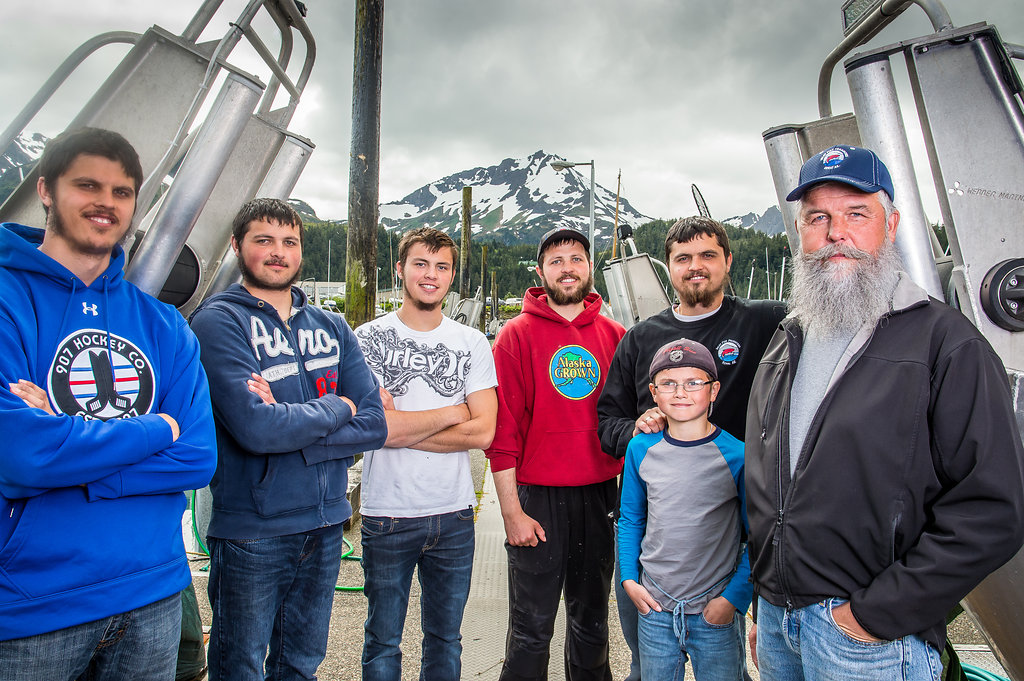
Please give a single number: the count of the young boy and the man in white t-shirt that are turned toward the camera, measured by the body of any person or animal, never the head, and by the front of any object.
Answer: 2

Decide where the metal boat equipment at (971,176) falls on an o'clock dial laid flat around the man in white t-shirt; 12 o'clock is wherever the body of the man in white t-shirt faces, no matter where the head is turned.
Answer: The metal boat equipment is roughly at 10 o'clock from the man in white t-shirt.

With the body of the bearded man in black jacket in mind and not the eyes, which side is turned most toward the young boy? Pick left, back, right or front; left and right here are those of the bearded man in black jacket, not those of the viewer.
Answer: right

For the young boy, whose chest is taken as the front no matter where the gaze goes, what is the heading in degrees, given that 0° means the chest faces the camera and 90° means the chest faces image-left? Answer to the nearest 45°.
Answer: approximately 0°

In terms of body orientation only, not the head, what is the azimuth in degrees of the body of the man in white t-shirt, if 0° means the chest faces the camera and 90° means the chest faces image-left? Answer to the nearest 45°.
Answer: approximately 0°
